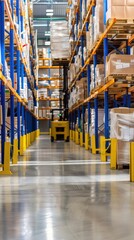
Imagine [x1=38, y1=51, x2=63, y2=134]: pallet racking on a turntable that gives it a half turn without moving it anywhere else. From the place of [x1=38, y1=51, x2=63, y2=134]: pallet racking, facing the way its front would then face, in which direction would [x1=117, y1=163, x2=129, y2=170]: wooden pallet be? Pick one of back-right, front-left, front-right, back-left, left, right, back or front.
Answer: back

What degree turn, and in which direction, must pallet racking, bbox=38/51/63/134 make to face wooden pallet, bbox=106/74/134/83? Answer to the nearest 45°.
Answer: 0° — it already faces it

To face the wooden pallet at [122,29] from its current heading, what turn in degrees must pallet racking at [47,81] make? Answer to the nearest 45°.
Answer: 0° — it already faces it

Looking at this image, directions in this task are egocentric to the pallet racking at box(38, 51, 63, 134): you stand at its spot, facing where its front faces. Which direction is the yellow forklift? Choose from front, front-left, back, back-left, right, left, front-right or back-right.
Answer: front

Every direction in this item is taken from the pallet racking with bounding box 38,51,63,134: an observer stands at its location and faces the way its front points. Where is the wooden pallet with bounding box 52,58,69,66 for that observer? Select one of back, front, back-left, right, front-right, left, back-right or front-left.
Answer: front

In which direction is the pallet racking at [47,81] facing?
toward the camera

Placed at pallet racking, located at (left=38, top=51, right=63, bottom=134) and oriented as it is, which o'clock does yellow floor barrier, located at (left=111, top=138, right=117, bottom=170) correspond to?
The yellow floor barrier is roughly at 12 o'clock from the pallet racking.
